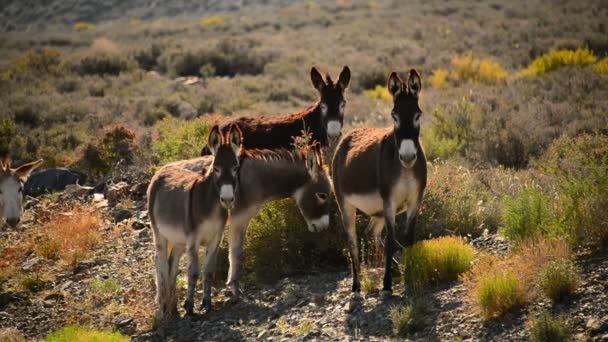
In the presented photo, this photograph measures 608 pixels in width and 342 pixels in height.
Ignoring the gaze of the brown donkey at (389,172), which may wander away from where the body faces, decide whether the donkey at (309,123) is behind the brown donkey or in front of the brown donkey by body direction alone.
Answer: behind

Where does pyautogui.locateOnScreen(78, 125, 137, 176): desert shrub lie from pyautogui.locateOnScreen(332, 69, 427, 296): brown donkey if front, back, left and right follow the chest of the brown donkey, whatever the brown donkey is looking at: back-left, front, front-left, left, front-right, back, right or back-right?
back

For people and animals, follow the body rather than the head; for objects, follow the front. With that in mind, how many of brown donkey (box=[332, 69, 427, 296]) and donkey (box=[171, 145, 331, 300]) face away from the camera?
0

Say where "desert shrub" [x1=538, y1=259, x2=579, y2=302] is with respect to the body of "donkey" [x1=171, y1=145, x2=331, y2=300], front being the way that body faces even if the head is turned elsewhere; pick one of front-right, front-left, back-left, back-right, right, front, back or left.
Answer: front-right

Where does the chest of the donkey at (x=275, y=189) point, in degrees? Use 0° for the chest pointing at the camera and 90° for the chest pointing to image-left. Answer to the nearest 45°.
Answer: approximately 270°
